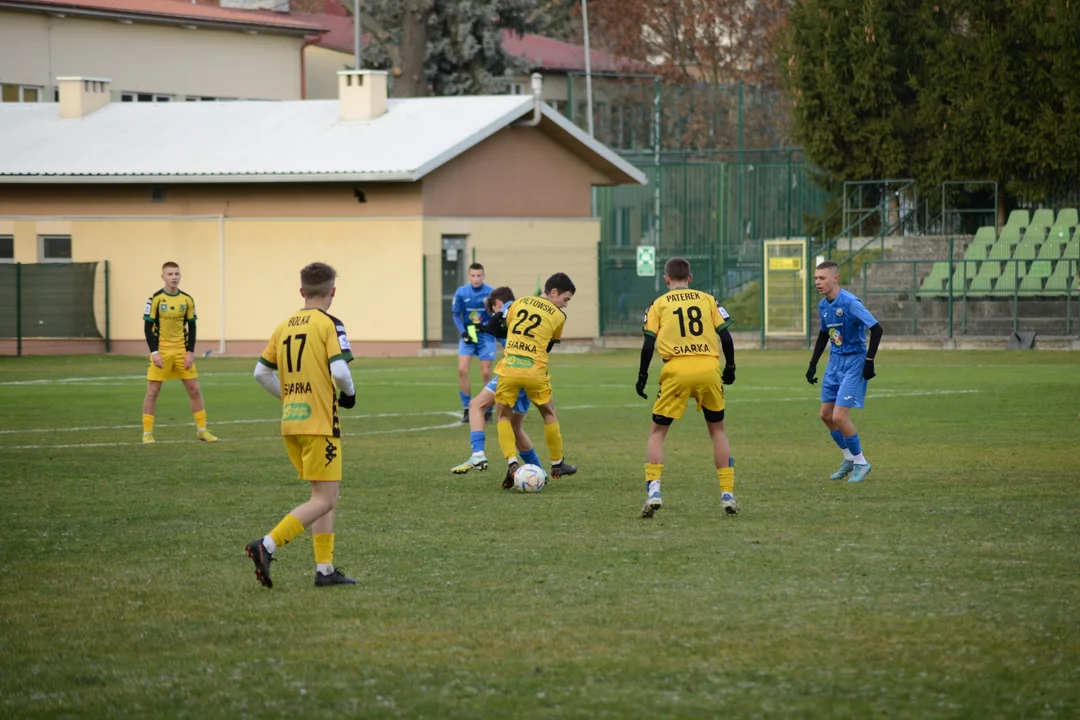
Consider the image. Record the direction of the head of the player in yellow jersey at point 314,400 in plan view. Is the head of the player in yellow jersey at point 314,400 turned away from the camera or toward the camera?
away from the camera

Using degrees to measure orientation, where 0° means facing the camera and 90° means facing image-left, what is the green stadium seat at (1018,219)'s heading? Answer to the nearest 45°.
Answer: approximately 45°

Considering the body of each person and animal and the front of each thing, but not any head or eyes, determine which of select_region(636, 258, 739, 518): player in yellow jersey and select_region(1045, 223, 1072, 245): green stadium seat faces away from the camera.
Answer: the player in yellow jersey

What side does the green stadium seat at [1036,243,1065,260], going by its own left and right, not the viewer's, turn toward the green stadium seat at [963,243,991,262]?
right

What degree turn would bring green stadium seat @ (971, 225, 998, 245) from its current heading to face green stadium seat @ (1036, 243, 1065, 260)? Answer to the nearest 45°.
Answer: approximately 90° to its left

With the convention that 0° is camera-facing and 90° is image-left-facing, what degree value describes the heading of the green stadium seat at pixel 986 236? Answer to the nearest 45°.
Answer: approximately 45°

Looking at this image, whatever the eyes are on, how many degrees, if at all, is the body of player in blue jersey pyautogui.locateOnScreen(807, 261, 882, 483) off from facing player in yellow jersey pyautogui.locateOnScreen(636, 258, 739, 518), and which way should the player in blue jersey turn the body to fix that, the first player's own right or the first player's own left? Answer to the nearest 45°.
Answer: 0° — they already face them

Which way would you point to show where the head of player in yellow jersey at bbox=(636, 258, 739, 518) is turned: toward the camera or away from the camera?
away from the camera

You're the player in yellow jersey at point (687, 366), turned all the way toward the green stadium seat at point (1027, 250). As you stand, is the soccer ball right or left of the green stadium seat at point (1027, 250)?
left
